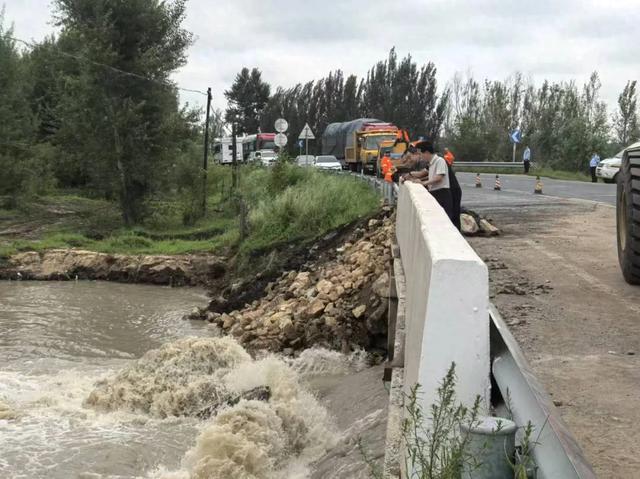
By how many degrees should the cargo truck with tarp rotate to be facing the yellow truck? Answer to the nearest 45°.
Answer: approximately 45° to its right

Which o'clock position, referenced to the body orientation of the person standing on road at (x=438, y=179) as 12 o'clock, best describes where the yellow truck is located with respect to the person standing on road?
The yellow truck is roughly at 3 o'clock from the person standing on road.

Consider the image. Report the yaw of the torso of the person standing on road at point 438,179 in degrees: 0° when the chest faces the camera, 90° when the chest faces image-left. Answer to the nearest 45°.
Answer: approximately 90°

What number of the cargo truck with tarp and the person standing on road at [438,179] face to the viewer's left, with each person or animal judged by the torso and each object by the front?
1

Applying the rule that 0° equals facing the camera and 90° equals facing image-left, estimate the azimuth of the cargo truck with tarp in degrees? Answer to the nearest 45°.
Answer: approximately 315°

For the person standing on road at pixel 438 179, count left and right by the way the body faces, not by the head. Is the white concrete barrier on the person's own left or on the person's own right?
on the person's own left

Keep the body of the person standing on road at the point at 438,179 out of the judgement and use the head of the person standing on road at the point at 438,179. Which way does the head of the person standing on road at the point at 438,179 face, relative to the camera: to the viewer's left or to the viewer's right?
to the viewer's left

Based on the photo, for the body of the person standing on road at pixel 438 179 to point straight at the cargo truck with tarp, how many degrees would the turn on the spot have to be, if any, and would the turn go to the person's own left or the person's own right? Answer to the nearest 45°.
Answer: approximately 90° to the person's own right

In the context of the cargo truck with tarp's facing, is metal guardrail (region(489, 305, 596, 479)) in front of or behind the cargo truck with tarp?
in front
